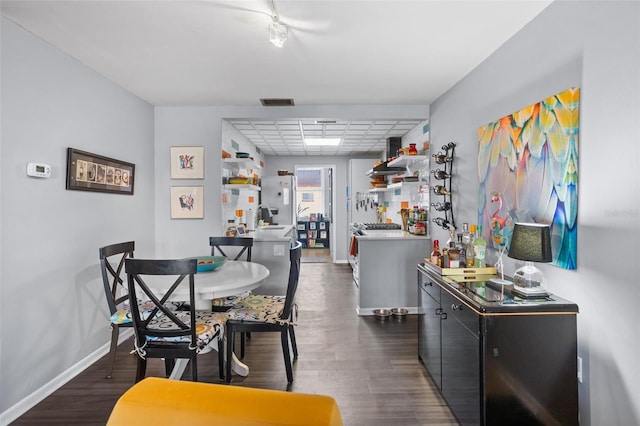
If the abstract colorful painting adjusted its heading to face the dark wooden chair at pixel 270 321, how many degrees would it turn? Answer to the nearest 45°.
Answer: approximately 45° to its right

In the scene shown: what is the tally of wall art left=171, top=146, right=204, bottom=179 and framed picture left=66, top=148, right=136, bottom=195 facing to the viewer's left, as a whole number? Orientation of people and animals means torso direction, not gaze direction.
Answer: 0

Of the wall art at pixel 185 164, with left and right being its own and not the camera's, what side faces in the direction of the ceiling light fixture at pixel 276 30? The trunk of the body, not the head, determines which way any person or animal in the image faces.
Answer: front

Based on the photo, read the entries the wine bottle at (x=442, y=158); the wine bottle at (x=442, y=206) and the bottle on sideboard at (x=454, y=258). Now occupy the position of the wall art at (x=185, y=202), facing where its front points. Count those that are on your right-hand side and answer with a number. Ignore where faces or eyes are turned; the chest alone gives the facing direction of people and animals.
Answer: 0

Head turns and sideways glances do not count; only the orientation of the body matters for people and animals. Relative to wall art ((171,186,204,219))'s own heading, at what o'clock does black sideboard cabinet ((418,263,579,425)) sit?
The black sideboard cabinet is roughly at 11 o'clock from the wall art.

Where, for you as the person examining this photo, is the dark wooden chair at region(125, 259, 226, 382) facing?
facing away from the viewer and to the right of the viewer

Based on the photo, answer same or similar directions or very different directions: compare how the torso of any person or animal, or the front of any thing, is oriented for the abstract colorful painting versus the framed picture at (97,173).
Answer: very different directions

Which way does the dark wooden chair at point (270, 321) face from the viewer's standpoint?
to the viewer's left

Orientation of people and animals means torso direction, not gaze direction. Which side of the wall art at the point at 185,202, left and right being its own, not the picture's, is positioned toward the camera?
front

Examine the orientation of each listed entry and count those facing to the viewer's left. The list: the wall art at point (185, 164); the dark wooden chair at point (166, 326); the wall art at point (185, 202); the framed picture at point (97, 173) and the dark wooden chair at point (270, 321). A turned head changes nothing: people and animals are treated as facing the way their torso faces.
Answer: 1

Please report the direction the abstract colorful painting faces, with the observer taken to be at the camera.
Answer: facing the viewer and to the left of the viewer

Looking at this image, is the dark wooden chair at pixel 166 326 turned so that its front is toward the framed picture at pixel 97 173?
no

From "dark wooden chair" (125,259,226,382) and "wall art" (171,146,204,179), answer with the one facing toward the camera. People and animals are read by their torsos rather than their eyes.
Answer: the wall art

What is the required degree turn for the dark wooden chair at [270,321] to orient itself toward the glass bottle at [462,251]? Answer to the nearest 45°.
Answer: approximately 180°

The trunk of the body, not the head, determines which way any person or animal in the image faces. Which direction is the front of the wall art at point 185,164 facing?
toward the camera

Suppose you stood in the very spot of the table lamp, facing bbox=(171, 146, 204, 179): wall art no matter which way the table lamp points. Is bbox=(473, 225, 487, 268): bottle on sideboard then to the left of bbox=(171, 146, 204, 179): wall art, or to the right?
right

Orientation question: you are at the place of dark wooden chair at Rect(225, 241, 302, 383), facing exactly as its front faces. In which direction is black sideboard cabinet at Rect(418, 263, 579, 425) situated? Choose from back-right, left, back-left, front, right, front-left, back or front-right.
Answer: back-left

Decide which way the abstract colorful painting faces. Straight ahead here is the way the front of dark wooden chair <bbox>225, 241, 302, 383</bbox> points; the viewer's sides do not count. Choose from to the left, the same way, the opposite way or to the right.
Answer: the same way

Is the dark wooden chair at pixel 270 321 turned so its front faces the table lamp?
no

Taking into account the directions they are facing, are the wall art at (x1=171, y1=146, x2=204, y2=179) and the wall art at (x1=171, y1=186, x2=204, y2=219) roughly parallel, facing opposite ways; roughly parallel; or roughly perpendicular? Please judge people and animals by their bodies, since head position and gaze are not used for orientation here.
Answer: roughly parallel
